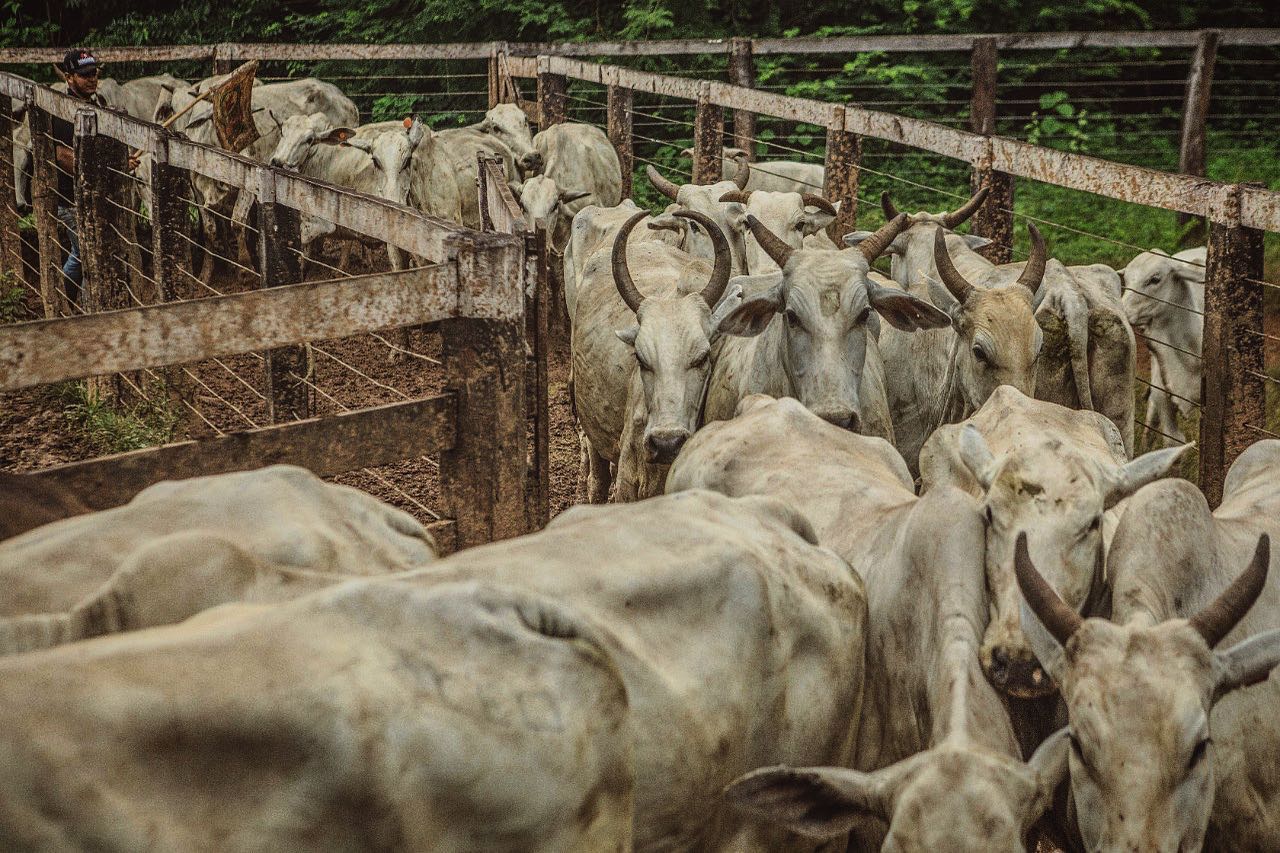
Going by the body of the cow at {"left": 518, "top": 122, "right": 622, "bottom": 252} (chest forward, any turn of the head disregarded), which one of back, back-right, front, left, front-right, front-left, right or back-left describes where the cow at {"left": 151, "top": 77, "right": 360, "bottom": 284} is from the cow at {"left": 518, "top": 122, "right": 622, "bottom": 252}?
right

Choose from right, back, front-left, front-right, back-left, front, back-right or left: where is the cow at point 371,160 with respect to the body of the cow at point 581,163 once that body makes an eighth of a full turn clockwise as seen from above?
front

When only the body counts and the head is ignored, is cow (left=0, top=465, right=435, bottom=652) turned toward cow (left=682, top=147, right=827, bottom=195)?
no

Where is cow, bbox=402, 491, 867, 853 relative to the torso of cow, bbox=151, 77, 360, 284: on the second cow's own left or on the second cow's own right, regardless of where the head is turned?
on the second cow's own left

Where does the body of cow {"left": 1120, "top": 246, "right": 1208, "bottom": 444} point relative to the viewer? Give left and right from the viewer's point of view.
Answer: facing the viewer and to the left of the viewer

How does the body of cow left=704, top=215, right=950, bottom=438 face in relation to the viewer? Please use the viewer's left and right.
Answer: facing the viewer

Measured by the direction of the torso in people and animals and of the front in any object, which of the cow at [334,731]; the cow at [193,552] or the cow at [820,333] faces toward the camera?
the cow at [820,333]

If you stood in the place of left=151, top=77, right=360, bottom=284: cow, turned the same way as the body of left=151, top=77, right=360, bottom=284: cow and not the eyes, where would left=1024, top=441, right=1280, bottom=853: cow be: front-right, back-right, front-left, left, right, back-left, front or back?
front-left

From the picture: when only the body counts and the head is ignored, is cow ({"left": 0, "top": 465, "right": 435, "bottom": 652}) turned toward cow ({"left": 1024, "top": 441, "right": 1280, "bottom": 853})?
no

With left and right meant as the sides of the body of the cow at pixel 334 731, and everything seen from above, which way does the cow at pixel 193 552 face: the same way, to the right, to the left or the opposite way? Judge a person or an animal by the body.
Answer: the same way

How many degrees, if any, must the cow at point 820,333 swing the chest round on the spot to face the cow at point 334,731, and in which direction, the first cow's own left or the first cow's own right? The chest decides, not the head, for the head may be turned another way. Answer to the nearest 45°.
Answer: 0° — it already faces it
